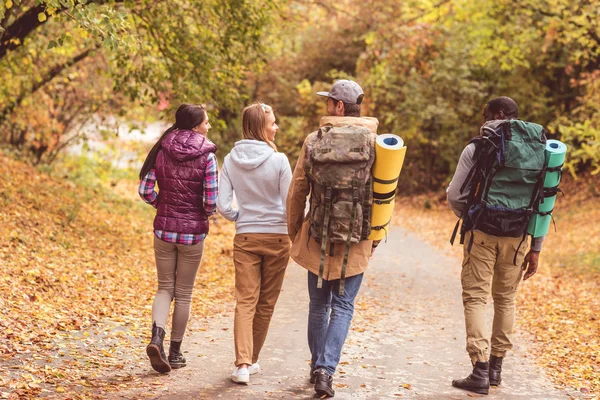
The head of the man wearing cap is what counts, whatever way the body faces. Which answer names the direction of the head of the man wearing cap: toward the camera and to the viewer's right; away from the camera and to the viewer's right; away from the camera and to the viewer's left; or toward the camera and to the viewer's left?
away from the camera and to the viewer's left

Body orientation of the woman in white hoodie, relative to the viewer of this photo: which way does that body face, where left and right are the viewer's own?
facing away from the viewer

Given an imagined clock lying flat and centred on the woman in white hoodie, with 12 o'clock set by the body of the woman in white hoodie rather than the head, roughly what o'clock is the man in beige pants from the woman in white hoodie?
The man in beige pants is roughly at 3 o'clock from the woman in white hoodie.

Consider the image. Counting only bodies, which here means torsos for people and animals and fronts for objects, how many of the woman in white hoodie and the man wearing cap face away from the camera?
2

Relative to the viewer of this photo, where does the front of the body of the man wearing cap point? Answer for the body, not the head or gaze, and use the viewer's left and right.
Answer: facing away from the viewer

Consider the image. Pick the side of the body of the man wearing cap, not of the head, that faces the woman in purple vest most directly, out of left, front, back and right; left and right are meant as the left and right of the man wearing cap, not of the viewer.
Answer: left

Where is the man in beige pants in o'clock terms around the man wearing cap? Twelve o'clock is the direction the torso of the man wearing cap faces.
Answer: The man in beige pants is roughly at 2 o'clock from the man wearing cap.
